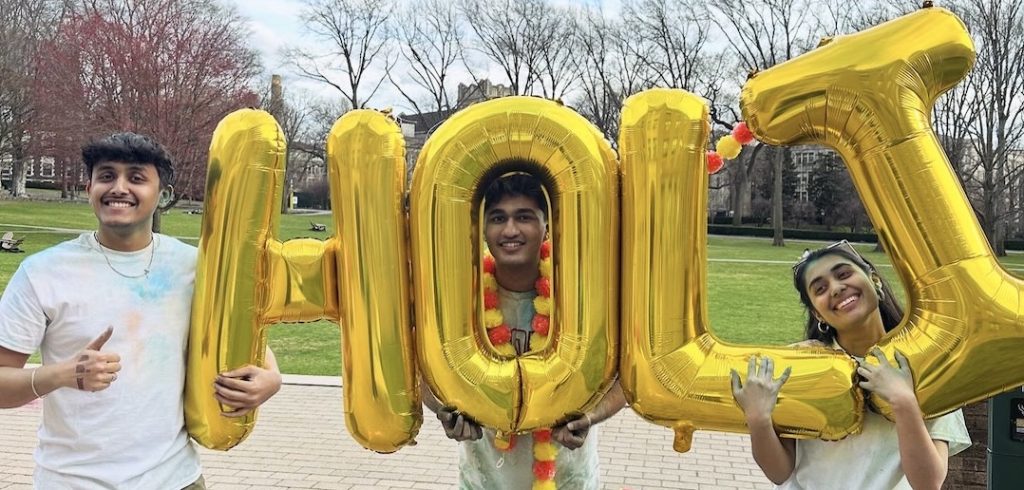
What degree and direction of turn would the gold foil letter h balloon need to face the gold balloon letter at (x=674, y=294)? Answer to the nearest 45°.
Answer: approximately 45° to its left

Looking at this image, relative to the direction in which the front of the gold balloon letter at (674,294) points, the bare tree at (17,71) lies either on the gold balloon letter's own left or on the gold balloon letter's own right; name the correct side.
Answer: on the gold balloon letter's own right

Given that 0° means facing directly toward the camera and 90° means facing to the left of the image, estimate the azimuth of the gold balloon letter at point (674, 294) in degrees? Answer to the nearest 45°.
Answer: approximately 0°

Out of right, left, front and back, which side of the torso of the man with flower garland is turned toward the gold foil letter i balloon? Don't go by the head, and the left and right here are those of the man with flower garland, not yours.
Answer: left

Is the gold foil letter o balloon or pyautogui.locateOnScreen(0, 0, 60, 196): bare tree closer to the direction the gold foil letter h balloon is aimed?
the gold foil letter o balloon
